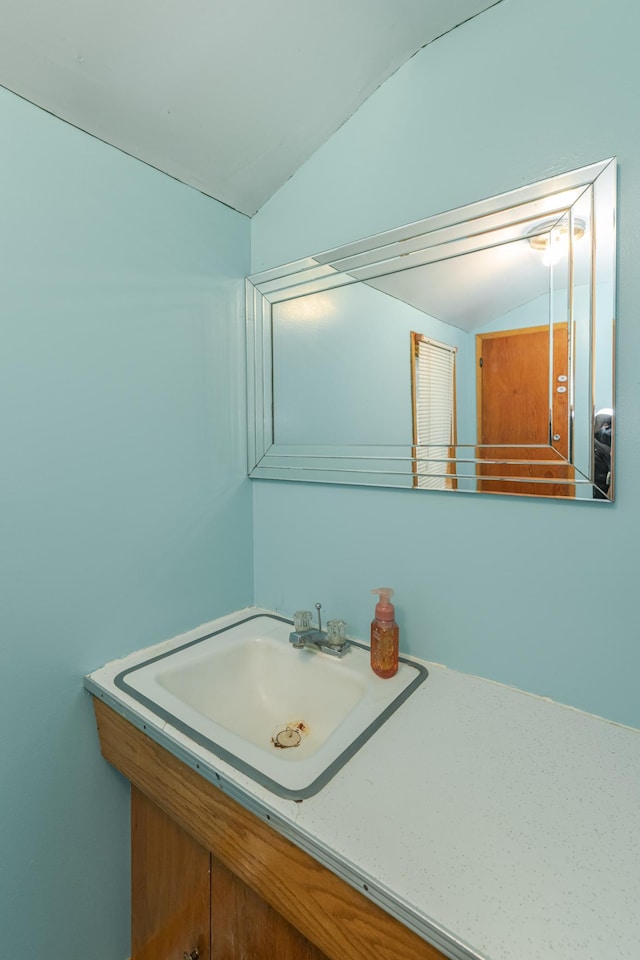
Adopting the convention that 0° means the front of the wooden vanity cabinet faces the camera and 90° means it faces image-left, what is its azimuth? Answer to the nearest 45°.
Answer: approximately 45°

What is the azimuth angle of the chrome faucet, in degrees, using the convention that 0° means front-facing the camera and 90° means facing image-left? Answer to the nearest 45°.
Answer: approximately 45°
